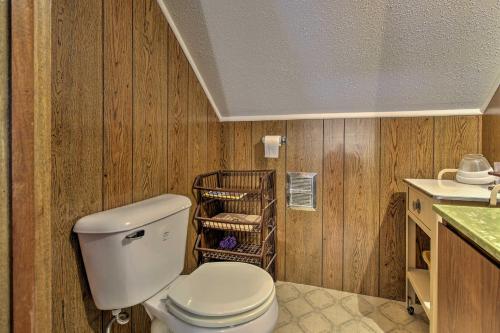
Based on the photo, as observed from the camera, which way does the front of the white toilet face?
facing the viewer and to the right of the viewer

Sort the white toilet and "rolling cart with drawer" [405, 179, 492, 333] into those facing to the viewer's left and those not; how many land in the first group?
1

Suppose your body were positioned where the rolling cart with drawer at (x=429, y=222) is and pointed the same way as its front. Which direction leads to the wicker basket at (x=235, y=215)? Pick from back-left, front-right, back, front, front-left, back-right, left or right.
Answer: front

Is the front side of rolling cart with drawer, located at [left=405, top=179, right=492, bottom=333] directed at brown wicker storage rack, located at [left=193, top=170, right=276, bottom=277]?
yes

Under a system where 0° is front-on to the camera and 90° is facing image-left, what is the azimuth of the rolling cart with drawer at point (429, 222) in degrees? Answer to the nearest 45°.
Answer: approximately 90°

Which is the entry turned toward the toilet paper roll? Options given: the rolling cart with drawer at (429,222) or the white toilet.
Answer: the rolling cart with drawer

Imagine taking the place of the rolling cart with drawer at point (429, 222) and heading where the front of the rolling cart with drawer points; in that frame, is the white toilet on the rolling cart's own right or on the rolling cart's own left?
on the rolling cart's own left

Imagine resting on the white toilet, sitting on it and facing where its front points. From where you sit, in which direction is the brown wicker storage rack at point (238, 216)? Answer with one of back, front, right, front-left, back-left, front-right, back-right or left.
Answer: left

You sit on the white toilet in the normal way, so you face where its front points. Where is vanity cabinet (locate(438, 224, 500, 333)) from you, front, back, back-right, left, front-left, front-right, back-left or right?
front

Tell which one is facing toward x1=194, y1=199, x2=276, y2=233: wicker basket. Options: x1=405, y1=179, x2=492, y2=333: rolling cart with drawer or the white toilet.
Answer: the rolling cart with drawer

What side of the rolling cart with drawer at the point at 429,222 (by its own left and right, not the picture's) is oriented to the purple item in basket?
front

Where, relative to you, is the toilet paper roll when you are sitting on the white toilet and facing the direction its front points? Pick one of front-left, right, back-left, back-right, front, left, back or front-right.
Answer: left

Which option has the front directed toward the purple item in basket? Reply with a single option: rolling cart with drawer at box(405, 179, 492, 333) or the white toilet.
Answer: the rolling cart with drawer

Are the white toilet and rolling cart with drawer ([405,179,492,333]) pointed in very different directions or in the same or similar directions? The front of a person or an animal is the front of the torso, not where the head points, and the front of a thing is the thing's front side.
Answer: very different directions

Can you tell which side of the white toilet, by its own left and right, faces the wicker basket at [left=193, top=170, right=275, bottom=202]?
left

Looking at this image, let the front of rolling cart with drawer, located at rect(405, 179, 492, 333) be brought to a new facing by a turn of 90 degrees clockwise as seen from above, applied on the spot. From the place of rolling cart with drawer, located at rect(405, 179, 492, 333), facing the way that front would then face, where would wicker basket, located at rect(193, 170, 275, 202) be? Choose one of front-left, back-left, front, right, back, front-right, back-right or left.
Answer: left

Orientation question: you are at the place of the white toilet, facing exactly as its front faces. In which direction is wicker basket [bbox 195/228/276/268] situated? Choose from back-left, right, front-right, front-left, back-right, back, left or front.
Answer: left

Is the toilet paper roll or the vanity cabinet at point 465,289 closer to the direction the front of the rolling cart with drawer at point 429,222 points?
the toilet paper roll
